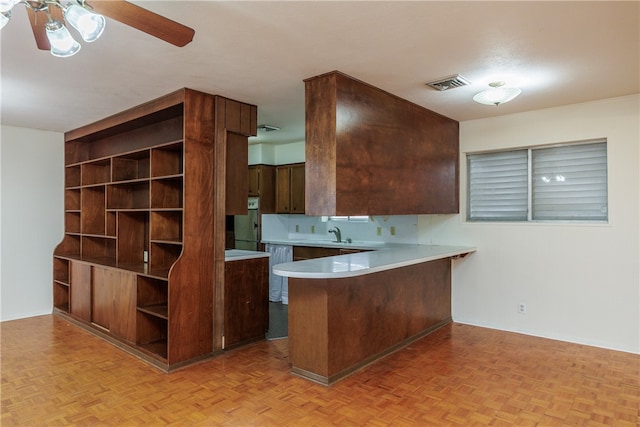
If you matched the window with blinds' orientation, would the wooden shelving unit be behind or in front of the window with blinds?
in front

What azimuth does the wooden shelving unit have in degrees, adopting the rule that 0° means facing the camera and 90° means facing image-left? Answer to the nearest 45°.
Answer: approximately 45°

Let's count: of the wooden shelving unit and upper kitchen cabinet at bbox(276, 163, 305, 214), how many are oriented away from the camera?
0

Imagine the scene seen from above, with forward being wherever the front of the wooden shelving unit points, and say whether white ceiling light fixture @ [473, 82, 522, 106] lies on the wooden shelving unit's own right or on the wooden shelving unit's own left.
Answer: on the wooden shelving unit's own left

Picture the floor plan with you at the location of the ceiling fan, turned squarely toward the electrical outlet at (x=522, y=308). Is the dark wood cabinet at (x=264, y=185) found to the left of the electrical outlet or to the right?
left

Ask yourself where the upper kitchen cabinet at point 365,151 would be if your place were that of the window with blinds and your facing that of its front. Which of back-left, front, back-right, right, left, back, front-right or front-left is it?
front

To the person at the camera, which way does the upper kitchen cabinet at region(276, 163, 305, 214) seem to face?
facing the viewer and to the left of the viewer

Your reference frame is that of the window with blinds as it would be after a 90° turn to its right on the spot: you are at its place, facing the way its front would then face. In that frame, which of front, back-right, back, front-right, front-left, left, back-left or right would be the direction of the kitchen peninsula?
left

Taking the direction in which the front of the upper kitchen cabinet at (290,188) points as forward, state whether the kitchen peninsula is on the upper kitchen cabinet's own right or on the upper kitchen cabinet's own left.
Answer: on the upper kitchen cabinet's own left

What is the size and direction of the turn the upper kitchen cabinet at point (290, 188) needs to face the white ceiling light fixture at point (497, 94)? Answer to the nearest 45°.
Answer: approximately 90° to its left

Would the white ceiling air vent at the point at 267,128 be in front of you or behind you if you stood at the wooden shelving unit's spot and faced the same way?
behind

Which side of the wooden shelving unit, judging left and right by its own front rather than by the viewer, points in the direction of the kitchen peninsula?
left
